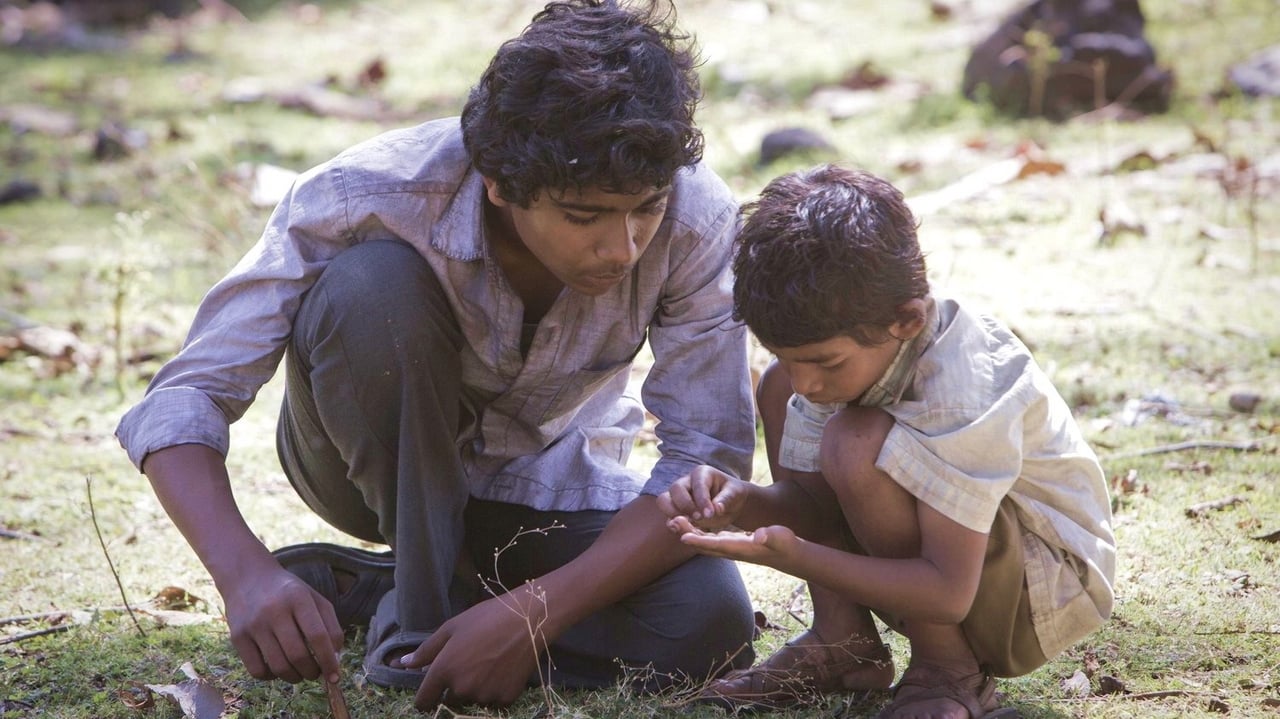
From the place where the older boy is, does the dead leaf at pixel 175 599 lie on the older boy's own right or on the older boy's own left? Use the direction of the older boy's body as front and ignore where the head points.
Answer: on the older boy's own right

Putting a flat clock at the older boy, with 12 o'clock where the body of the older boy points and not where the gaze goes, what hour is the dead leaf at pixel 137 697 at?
The dead leaf is roughly at 3 o'clock from the older boy.

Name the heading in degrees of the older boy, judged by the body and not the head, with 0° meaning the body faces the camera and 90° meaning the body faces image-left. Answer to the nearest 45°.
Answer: approximately 0°

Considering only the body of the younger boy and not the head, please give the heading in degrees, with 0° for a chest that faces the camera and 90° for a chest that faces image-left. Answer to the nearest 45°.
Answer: approximately 45°

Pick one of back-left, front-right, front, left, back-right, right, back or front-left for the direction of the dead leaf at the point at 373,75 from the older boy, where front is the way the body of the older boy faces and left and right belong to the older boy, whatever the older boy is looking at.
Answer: back

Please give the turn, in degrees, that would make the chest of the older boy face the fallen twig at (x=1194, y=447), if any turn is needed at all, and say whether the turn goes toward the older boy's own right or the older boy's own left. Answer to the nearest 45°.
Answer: approximately 90° to the older boy's own left

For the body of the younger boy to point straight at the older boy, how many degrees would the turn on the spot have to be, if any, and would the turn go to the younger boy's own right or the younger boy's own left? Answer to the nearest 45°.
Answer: approximately 45° to the younger boy's own right

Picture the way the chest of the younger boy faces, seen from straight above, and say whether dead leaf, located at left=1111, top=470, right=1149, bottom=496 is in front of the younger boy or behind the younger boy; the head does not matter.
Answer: behind
